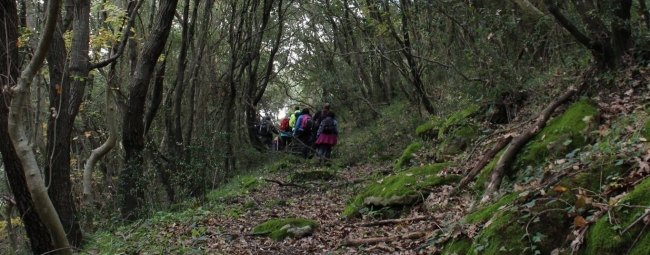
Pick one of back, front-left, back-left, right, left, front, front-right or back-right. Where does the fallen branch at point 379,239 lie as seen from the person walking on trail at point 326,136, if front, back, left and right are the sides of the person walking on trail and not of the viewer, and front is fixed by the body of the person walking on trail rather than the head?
back

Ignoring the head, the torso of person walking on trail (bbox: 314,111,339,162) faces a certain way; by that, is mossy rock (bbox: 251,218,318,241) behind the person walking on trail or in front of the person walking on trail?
behind

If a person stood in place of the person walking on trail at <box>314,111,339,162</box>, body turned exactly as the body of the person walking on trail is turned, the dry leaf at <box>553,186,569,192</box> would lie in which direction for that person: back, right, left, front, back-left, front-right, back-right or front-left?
back

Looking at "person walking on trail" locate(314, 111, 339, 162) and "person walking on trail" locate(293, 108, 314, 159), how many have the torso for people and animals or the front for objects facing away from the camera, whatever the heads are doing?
2

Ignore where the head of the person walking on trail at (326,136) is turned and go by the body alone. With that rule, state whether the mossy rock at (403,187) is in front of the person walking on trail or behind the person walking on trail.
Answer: behind

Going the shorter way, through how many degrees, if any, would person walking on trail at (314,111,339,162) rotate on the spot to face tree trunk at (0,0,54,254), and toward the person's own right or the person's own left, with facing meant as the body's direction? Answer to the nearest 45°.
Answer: approximately 135° to the person's own left

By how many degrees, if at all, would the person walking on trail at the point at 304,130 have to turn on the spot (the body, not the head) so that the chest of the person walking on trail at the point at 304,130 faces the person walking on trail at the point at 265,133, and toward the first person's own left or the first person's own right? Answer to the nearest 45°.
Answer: approximately 45° to the first person's own left

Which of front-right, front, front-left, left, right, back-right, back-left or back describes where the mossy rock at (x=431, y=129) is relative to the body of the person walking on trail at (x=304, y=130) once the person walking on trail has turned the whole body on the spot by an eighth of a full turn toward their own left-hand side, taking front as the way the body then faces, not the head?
back

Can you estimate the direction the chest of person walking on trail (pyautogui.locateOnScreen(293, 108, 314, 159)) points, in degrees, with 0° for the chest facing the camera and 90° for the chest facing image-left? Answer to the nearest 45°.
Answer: approximately 180°

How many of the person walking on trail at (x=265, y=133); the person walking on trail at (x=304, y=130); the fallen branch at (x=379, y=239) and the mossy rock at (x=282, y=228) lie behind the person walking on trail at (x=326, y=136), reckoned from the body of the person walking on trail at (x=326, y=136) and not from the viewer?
2

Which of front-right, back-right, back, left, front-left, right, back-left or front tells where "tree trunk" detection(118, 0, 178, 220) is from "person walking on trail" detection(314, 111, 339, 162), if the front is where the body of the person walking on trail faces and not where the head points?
back-left

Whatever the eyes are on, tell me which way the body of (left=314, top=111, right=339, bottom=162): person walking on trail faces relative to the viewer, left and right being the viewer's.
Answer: facing away from the viewer
